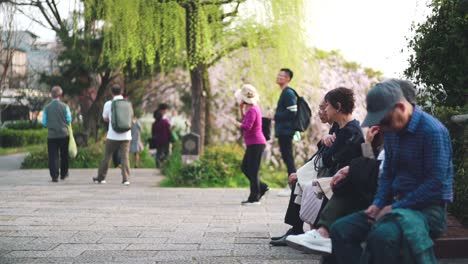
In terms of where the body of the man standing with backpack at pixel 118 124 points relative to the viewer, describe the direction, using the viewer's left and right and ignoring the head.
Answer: facing away from the viewer and to the left of the viewer

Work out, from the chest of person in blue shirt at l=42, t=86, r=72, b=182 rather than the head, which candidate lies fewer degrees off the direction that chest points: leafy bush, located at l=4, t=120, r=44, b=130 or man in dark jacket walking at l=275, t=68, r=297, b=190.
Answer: the leafy bush

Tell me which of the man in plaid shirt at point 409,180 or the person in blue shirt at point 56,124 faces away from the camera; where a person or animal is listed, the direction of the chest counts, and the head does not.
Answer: the person in blue shirt

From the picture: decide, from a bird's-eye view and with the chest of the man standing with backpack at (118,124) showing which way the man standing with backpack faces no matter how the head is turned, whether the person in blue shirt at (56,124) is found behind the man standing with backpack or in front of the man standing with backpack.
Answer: in front

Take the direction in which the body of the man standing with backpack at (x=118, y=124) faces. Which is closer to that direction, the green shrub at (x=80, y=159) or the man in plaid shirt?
the green shrub

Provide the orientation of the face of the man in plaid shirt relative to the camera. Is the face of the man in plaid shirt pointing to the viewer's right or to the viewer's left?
to the viewer's left

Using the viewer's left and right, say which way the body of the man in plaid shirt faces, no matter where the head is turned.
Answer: facing the viewer and to the left of the viewer

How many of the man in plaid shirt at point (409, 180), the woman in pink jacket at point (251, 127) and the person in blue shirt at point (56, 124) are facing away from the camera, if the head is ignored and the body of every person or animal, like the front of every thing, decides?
1

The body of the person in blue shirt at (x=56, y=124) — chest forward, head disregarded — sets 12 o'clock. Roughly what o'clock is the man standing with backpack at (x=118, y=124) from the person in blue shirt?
The man standing with backpack is roughly at 4 o'clock from the person in blue shirt.

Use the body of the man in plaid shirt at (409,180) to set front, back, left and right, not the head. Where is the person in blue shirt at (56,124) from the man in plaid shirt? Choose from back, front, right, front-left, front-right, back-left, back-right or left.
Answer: right

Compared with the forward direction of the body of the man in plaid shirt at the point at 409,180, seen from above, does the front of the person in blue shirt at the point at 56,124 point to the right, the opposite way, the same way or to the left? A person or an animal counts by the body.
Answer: to the right

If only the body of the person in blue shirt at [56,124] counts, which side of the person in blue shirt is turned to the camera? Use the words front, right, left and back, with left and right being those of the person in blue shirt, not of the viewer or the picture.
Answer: back

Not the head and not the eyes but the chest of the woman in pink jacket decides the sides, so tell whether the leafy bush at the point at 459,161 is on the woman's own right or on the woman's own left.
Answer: on the woman's own left
